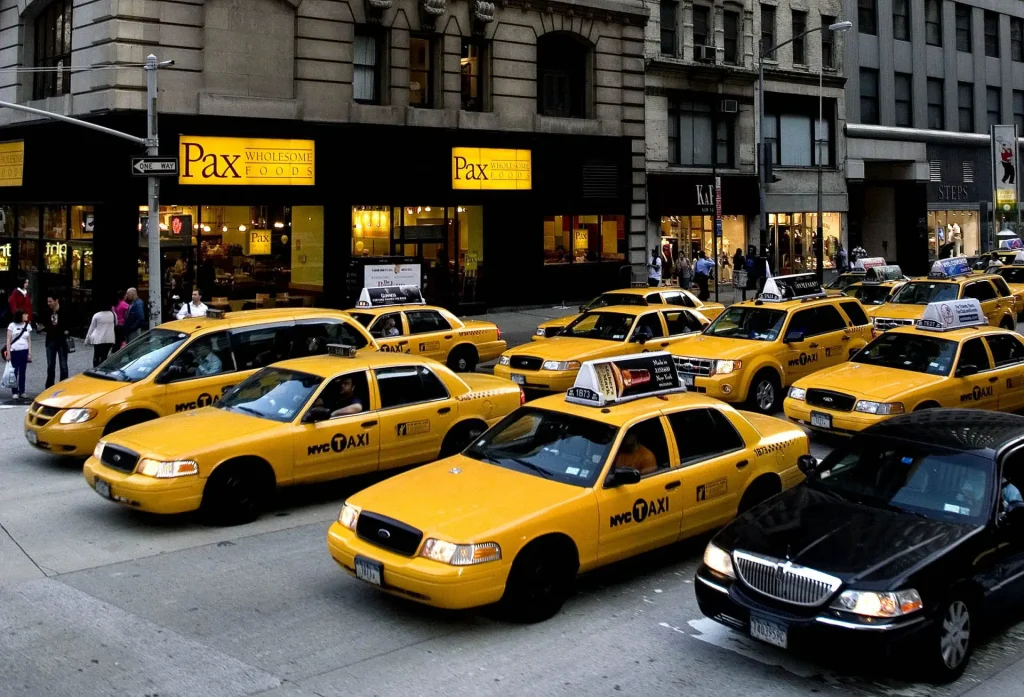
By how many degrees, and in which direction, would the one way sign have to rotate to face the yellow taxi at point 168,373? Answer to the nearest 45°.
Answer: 0° — it already faces it

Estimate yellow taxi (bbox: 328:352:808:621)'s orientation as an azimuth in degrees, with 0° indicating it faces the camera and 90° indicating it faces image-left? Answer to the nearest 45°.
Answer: approximately 45°

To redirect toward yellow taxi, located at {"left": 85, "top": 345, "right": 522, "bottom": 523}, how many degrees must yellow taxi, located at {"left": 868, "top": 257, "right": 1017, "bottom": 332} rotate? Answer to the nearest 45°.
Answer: approximately 45° to its left

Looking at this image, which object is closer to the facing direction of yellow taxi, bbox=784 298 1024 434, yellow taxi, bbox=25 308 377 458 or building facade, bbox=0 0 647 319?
the yellow taxi
